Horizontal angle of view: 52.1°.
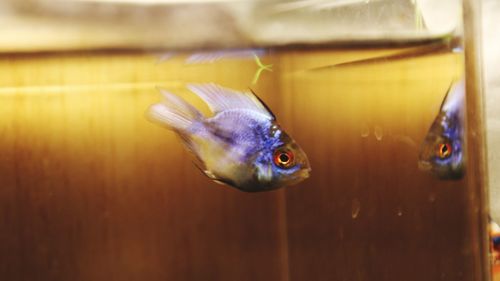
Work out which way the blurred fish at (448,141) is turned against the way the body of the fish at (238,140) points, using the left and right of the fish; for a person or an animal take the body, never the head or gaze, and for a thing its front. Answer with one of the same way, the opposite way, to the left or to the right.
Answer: the opposite way

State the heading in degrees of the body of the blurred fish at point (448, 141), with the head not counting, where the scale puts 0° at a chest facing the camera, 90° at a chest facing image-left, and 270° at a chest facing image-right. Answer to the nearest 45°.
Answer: approximately 90°

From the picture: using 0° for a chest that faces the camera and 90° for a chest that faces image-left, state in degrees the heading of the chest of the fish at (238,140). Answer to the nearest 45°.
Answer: approximately 270°

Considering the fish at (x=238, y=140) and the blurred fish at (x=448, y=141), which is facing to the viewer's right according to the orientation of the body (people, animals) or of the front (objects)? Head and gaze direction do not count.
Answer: the fish

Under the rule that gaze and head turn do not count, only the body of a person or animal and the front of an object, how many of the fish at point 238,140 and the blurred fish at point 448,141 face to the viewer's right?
1
